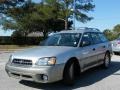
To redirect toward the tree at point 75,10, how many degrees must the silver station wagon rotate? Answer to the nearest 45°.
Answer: approximately 135° to its right

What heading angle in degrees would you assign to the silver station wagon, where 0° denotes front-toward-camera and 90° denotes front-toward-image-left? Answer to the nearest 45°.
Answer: approximately 45°

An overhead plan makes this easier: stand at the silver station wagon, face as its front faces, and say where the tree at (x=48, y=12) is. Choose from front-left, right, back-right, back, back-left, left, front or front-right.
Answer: back-right
